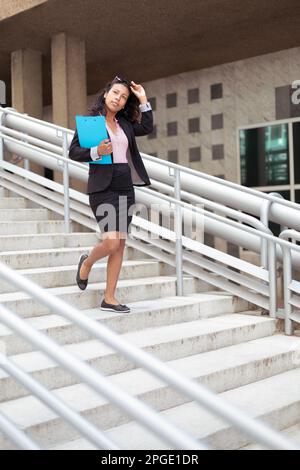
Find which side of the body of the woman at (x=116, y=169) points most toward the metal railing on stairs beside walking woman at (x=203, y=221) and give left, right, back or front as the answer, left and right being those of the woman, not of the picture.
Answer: left

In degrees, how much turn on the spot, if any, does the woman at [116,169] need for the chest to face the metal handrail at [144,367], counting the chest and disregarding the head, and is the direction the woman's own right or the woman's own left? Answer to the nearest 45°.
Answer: approximately 45° to the woman's own right

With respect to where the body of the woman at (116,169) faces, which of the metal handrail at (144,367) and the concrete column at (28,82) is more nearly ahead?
the metal handrail

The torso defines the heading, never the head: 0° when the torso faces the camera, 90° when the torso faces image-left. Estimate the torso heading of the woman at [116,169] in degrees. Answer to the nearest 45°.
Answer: approximately 315°

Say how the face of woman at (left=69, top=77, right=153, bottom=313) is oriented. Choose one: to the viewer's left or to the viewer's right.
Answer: to the viewer's left

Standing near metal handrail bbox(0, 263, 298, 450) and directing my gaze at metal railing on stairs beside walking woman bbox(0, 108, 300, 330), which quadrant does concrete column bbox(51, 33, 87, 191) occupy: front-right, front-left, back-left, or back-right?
front-left

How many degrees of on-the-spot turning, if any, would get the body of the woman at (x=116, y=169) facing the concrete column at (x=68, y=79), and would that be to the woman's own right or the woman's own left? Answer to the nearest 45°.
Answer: approximately 135° to the woman's own left
